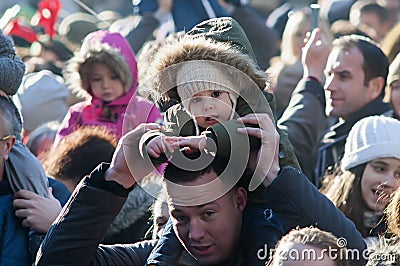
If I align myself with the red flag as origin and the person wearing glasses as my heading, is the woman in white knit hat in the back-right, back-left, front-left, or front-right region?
front-left

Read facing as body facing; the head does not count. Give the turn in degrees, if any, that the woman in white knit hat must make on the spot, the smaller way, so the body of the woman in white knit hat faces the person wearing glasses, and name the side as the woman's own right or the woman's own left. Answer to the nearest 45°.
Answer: approximately 90° to the woman's own right

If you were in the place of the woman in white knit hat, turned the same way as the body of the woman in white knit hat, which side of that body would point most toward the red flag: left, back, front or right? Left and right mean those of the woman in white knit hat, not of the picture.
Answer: back

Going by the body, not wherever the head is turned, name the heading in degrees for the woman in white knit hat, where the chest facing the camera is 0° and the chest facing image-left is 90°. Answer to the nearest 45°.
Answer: approximately 315°

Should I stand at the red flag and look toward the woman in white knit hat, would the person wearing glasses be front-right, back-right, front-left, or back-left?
front-right
